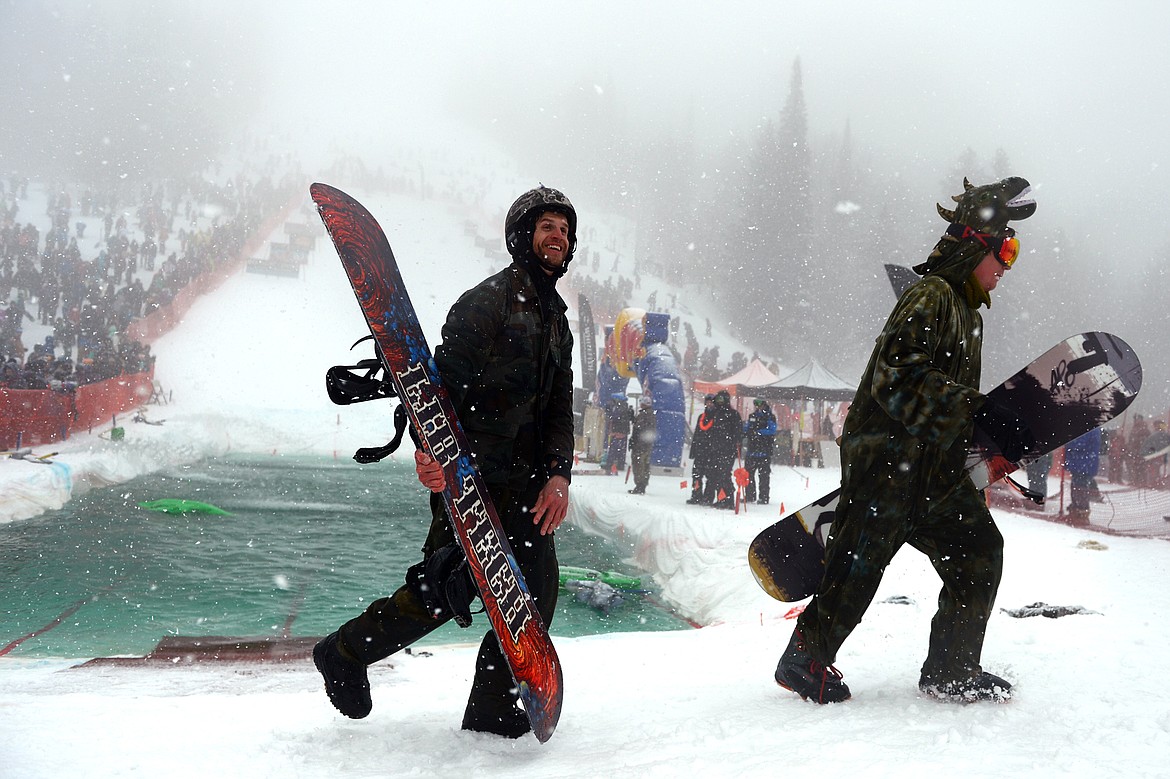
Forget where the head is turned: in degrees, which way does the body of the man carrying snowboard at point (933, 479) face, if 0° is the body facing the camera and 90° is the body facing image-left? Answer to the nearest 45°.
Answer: approximately 270°

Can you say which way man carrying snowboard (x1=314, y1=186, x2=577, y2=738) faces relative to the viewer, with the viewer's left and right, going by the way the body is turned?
facing the viewer and to the right of the viewer

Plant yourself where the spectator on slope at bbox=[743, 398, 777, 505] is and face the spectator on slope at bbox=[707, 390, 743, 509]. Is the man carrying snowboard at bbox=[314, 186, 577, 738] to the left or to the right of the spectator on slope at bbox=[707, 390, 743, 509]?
left

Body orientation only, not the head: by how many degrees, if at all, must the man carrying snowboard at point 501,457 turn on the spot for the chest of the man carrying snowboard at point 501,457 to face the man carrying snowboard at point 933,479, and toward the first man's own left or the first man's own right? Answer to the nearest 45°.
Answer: approximately 45° to the first man's own left

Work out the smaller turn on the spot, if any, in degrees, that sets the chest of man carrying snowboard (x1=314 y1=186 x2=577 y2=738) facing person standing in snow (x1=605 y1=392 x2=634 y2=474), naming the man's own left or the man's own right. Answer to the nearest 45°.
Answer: approximately 135° to the man's own left

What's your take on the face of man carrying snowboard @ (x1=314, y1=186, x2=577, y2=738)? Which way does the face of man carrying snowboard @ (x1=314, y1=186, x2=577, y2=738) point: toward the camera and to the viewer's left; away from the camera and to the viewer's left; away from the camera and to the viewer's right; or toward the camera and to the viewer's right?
toward the camera and to the viewer's right

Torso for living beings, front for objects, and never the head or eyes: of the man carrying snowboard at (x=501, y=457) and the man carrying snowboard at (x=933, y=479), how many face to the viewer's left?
0

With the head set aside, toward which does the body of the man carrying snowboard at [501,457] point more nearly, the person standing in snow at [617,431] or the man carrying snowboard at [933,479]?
the man carrying snowboard

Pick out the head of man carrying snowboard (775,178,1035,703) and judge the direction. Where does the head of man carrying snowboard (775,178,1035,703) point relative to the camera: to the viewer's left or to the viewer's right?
to the viewer's right
